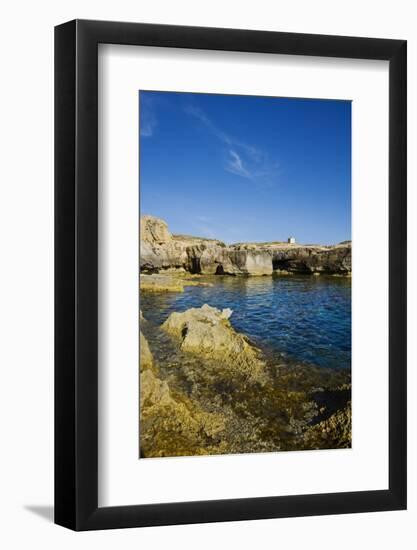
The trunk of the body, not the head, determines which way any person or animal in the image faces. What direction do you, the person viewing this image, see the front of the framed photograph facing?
facing the viewer and to the right of the viewer
